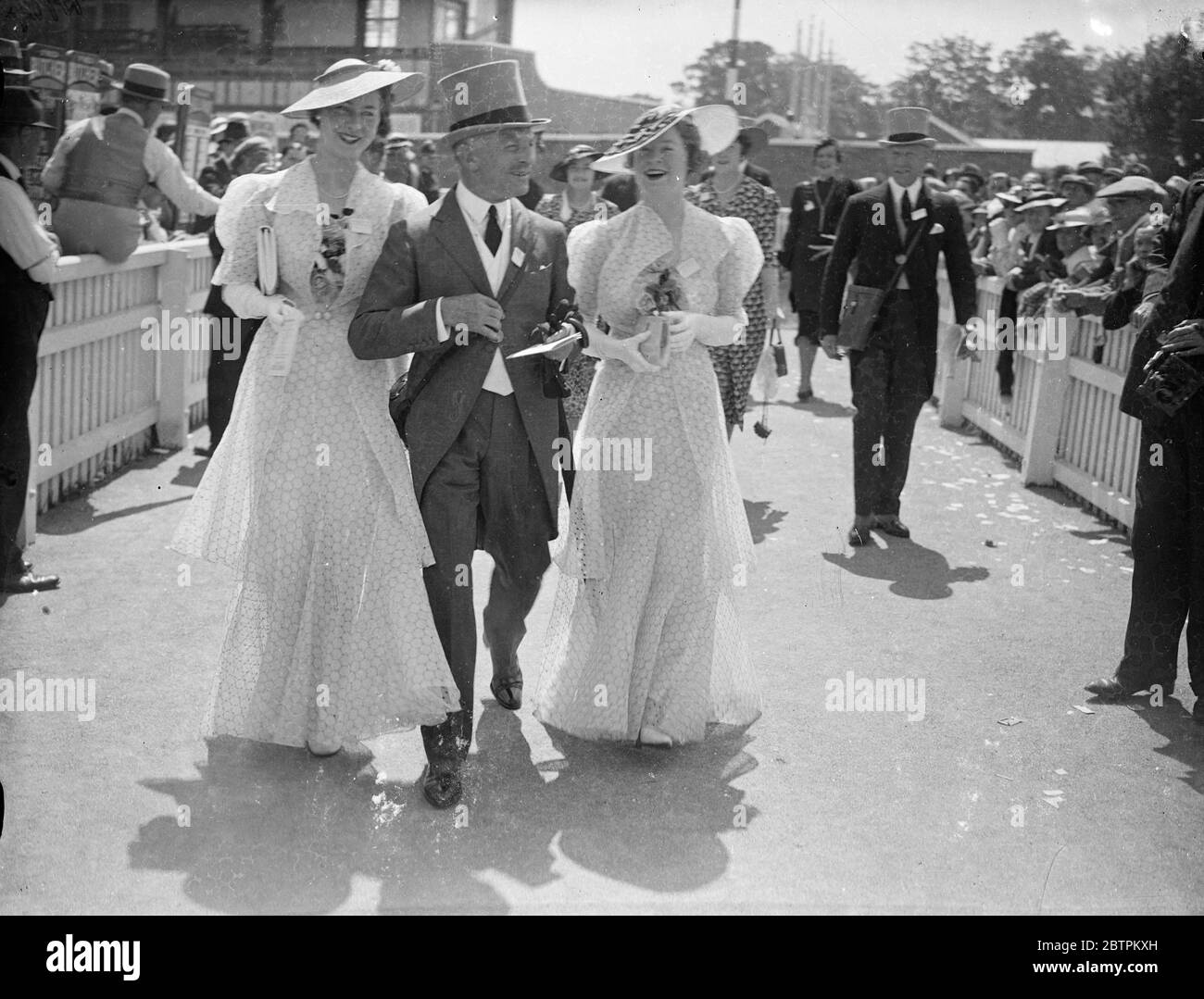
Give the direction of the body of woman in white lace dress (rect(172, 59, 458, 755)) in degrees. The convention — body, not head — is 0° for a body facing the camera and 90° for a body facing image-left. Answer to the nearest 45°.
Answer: approximately 0°

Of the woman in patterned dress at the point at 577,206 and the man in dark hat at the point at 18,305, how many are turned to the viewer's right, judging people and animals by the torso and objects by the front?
1

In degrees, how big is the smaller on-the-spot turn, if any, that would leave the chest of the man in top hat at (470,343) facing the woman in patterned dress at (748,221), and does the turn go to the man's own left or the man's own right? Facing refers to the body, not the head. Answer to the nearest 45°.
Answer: approximately 180°

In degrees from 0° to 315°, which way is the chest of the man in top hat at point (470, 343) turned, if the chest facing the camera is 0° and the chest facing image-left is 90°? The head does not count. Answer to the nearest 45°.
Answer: approximately 0°

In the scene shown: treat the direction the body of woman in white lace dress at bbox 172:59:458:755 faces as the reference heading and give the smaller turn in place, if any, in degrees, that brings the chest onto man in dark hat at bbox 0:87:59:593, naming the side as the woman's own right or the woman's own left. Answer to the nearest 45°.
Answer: approximately 135° to the woman's own right

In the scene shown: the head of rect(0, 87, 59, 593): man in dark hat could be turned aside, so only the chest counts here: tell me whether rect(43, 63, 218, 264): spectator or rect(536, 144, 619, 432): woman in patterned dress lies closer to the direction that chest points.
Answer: the woman in patterned dress

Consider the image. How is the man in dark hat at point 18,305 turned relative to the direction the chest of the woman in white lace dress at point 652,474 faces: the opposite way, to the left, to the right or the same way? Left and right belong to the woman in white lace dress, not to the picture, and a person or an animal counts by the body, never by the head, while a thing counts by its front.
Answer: to the left

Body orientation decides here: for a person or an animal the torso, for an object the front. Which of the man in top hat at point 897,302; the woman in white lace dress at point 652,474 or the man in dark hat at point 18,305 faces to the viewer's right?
the man in dark hat at point 18,305

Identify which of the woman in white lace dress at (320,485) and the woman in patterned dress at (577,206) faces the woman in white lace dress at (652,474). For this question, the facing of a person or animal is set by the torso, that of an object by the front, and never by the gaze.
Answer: the woman in patterned dress

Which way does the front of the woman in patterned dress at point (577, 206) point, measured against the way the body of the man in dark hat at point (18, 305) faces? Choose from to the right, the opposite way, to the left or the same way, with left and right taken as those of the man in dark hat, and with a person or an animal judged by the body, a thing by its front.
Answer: to the right

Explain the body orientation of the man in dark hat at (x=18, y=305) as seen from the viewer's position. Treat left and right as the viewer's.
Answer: facing to the right of the viewer
